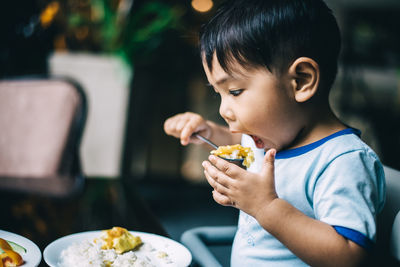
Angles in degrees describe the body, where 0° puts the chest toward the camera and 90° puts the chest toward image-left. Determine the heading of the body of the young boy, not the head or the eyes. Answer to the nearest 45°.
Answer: approximately 90°

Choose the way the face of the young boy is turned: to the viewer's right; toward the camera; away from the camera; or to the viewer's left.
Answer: to the viewer's left
